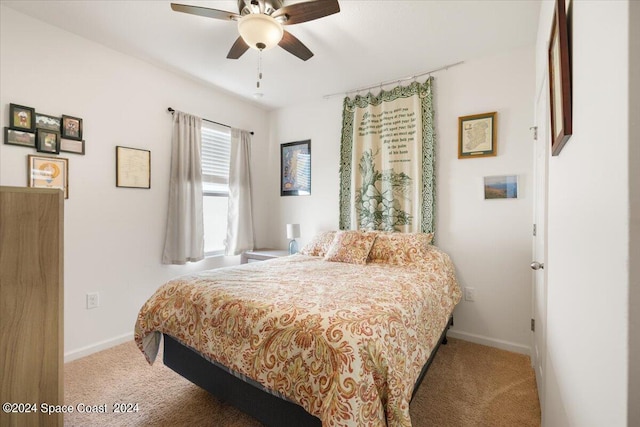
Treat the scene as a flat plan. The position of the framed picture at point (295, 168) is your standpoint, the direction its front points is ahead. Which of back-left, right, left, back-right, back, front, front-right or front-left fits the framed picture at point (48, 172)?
front

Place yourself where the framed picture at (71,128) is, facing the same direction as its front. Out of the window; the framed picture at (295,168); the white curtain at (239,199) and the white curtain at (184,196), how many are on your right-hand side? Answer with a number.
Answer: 0

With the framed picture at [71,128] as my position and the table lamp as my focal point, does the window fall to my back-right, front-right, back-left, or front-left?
front-left

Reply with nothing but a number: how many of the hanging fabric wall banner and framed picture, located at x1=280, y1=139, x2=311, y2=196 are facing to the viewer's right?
0

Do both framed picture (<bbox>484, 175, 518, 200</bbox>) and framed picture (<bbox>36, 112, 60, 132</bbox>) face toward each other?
no

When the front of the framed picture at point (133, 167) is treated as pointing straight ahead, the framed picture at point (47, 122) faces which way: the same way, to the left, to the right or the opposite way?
the same way

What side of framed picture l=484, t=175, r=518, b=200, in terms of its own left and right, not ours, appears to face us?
front

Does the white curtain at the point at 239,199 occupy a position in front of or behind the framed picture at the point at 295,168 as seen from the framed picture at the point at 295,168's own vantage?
in front

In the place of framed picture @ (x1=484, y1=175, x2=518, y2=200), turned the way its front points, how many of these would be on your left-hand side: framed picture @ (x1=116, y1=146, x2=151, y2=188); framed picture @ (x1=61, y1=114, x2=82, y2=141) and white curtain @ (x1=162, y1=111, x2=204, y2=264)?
0

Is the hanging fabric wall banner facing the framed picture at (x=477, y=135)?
no

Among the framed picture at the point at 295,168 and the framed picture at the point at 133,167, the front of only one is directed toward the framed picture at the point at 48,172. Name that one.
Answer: the framed picture at the point at 295,168

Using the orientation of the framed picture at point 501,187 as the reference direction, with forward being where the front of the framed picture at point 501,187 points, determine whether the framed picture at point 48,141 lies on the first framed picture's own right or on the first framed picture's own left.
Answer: on the first framed picture's own right

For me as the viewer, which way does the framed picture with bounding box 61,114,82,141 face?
facing the viewer and to the right of the viewer

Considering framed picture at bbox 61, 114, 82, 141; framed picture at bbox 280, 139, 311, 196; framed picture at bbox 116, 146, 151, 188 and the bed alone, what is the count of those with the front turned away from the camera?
0

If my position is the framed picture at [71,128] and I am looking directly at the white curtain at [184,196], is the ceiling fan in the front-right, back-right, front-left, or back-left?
front-right

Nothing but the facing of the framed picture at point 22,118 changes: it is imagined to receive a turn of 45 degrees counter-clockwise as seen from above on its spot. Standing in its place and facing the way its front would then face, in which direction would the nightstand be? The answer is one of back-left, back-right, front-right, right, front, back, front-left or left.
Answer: front

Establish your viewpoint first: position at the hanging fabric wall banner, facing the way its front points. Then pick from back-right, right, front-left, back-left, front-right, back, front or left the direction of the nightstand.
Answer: front-right

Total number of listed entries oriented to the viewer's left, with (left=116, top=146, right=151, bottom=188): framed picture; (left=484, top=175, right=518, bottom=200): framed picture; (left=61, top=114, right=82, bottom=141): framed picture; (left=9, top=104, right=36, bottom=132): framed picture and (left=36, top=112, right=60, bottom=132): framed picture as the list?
0

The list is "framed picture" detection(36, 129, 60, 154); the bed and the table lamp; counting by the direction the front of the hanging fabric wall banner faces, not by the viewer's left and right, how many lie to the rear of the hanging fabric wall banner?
0

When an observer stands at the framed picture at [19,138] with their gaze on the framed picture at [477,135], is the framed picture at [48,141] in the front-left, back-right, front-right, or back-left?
front-left

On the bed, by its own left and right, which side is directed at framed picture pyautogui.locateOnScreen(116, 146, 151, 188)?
right

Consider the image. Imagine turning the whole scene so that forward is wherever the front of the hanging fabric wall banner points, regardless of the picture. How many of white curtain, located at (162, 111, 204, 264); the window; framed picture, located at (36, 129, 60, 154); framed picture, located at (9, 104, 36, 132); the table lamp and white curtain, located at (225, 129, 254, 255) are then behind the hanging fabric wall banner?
0
